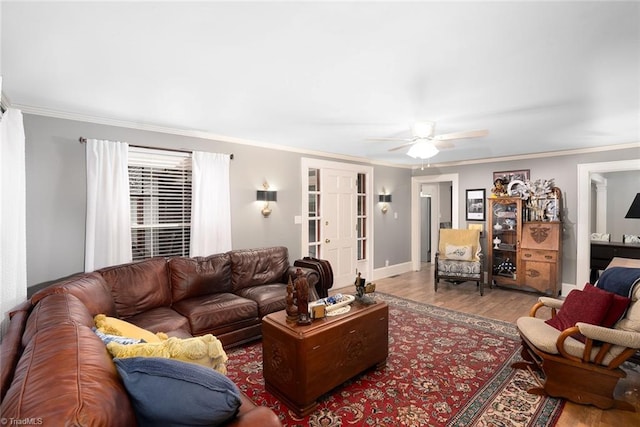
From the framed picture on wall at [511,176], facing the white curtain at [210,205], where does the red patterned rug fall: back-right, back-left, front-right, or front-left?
front-left

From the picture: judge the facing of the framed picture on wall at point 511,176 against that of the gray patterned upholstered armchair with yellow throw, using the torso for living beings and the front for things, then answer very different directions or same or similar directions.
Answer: same or similar directions

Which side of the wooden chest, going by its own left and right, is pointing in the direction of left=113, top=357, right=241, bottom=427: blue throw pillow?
right

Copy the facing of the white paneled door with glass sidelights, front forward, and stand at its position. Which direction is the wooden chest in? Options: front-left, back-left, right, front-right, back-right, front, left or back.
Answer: front-right

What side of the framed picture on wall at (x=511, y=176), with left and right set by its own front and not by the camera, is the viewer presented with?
front

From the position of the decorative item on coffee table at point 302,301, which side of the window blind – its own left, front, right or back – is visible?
front

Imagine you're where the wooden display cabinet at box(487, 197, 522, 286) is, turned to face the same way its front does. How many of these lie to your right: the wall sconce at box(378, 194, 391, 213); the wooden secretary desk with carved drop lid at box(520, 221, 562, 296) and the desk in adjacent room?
1

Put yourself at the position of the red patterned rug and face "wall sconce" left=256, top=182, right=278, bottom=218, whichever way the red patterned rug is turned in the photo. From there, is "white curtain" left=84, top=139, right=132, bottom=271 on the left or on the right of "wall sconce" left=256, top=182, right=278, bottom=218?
left

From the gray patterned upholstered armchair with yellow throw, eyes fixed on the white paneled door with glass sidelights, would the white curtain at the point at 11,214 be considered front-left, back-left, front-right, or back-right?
front-left

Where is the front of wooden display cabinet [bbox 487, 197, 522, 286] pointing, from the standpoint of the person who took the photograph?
facing the viewer

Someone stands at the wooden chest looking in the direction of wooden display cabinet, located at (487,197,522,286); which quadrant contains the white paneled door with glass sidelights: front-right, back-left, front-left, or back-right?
front-left

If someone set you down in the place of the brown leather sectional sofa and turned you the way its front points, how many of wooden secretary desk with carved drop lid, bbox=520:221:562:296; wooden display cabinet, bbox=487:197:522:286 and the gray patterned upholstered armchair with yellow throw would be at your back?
0

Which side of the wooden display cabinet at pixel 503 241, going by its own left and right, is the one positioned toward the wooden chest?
front

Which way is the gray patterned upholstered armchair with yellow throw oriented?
toward the camera

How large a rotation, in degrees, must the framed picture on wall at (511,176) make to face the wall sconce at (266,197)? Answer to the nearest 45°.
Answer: approximately 45° to its right

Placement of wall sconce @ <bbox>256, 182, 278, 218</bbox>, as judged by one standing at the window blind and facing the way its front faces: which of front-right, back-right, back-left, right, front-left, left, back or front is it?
front-left
